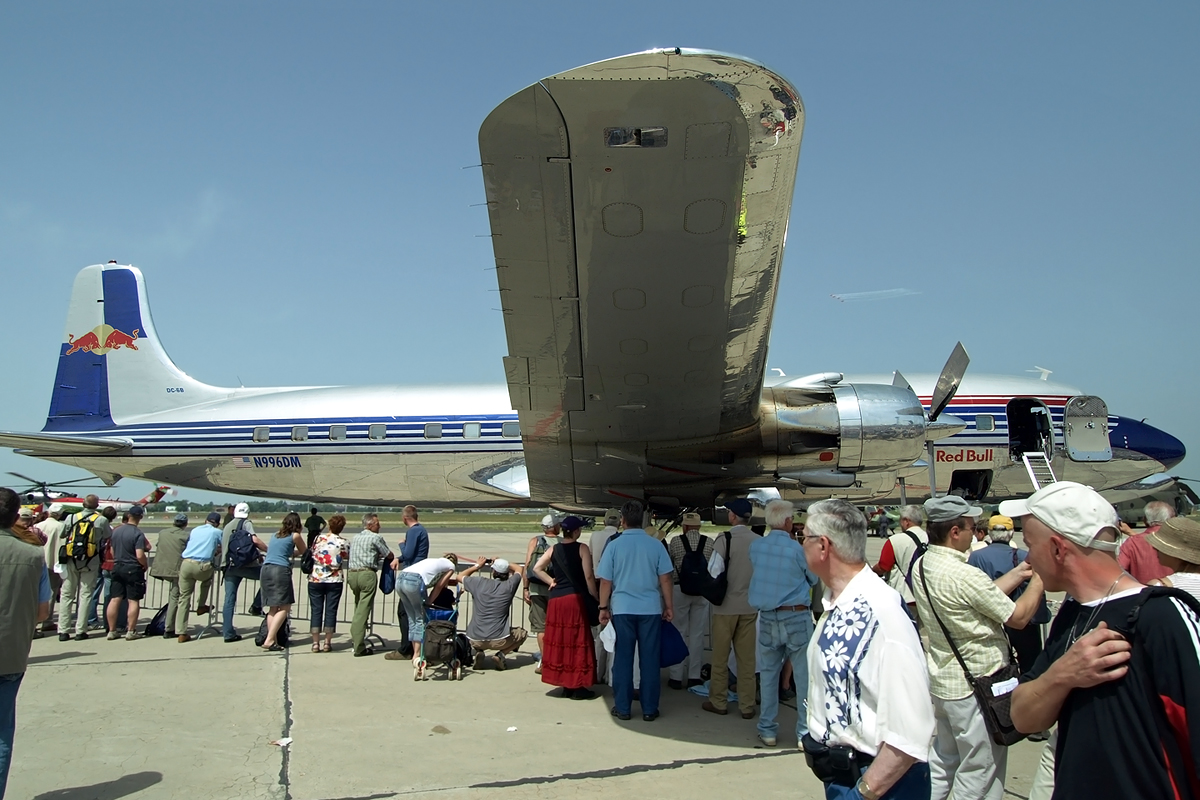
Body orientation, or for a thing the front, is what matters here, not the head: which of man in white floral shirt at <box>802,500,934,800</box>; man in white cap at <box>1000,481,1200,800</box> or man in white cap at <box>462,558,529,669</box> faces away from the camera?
man in white cap at <box>462,558,529,669</box>

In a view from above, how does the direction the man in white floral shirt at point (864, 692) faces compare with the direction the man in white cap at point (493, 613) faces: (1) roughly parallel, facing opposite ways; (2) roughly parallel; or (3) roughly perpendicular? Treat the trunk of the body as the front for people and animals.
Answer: roughly perpendicular

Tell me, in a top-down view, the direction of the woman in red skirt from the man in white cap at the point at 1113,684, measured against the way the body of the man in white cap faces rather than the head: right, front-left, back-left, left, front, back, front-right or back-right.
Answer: right

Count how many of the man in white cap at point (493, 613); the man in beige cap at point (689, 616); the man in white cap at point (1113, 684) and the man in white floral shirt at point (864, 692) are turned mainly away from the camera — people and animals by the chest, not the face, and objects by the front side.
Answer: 2

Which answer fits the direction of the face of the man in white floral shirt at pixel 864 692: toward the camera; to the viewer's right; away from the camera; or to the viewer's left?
to the viewer's left

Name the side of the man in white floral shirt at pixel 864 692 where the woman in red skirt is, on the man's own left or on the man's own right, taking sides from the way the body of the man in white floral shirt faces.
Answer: on the man's own right

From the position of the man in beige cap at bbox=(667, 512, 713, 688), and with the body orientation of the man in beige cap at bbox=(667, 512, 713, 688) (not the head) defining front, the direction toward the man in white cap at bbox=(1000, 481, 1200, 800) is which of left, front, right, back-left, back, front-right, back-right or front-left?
back

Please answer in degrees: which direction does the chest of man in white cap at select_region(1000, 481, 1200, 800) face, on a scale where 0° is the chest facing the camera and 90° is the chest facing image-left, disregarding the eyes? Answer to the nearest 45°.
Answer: approximately 45°

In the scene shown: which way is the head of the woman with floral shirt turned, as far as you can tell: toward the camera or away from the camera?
away from the camera

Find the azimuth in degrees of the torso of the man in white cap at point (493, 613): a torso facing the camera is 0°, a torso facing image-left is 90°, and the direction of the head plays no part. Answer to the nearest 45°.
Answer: approximately 180°

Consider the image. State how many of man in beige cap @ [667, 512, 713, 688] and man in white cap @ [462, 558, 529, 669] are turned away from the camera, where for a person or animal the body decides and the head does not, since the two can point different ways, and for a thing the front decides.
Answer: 2

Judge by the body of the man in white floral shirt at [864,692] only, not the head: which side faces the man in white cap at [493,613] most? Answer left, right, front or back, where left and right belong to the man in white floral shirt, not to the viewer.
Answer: right

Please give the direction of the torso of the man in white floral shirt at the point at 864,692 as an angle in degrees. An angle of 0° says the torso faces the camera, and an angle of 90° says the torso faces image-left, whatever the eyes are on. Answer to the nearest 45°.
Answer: approximately 45°

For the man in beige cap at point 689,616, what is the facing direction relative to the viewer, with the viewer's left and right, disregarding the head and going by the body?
facing away from the viewer

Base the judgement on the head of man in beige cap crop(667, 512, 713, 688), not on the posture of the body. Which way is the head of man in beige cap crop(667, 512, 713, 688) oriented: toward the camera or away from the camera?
away from the camera
